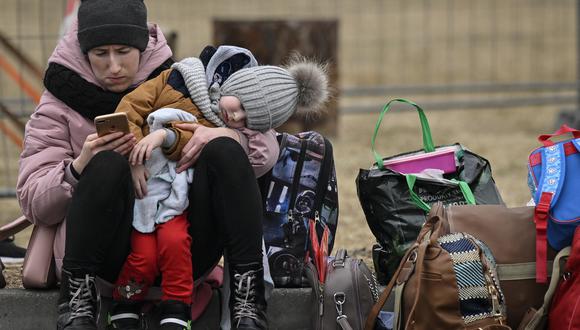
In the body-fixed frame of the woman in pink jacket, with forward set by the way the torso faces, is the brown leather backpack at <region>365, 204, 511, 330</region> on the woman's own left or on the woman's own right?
on the woman's own left

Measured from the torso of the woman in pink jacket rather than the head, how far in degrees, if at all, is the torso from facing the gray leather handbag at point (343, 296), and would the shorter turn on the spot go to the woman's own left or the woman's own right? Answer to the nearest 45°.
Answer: approximately 90° to the woman's own left

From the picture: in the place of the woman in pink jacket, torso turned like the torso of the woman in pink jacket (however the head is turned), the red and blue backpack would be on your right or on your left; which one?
on your left

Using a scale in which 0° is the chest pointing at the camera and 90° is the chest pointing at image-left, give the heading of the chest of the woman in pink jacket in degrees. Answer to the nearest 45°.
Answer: approximately 0°

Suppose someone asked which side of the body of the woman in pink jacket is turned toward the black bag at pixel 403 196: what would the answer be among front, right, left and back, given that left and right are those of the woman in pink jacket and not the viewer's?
left
